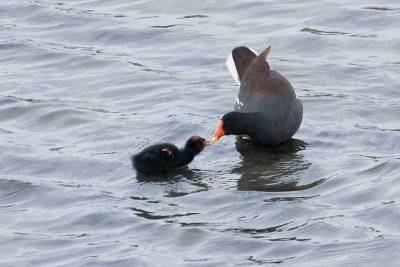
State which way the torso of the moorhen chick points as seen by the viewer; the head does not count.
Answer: to the viewer's right
